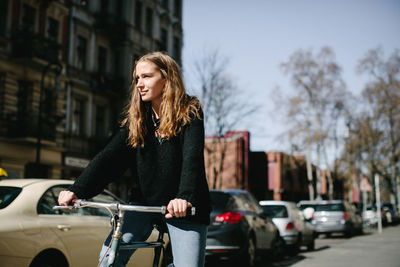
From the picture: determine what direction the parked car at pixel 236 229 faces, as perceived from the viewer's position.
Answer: facing away from the viewer and to the right of the viewer

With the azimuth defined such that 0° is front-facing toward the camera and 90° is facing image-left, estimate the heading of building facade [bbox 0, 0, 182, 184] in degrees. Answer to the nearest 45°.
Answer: approximately 315°

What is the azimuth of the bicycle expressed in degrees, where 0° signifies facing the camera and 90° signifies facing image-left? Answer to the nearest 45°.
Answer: approximately 45°

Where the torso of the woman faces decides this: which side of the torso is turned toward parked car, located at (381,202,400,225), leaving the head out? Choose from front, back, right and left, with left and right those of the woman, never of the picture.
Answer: back

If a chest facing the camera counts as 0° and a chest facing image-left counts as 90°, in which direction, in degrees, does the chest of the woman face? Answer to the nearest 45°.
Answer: approximately 45°

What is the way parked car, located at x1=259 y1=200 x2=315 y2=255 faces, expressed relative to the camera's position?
facing away from the viewer and to the right of the viewer

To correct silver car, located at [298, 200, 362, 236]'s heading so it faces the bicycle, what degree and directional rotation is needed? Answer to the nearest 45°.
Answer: approximately 135° to its right

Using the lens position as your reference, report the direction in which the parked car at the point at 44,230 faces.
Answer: facing away from the viewer and to the right of the viewer

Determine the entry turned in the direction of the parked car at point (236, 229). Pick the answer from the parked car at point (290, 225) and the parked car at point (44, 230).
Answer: the parked car at point (44, 230)

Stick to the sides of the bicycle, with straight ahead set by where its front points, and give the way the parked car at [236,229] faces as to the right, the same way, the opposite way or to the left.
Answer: the opposite way
